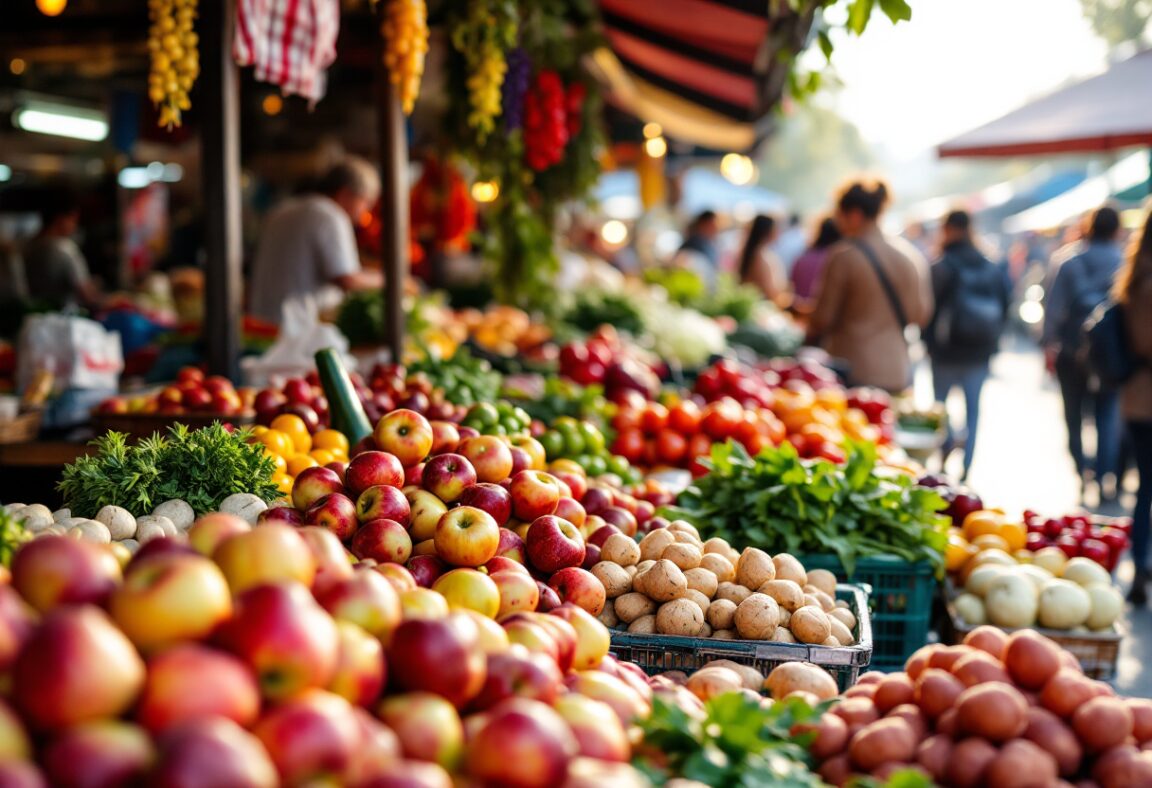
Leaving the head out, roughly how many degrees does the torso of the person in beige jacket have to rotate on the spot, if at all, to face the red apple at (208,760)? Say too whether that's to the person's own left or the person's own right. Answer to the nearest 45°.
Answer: approximately 135° to the person's own left

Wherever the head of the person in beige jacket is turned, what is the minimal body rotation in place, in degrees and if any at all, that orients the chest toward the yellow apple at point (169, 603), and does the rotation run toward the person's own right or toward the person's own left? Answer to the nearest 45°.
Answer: approximately 135° to the person's own left

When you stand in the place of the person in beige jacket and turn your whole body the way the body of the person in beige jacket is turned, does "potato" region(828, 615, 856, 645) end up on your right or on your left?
on your left

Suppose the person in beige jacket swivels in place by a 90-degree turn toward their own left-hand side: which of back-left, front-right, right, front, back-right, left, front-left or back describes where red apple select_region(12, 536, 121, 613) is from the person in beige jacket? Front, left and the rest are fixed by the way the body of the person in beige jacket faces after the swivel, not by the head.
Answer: front-left

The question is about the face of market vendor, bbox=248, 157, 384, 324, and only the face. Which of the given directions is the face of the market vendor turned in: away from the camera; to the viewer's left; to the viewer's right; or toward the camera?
to the viewer's right

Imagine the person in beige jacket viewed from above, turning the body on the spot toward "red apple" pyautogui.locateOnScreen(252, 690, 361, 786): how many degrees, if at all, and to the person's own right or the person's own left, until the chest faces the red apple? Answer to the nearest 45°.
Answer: approximately 135° to the person's own left

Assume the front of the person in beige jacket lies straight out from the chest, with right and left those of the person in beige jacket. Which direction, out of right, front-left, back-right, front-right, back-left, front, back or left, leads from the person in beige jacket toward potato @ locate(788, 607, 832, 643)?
back-left

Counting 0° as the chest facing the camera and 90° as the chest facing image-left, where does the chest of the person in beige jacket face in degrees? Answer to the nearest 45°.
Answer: approximately 135°

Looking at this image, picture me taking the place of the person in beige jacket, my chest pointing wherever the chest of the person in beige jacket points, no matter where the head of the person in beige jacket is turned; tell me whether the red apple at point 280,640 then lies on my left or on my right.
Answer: on my left

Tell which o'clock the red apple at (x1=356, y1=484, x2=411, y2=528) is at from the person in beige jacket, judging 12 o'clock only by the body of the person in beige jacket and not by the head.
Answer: The red apple is roughly at 8 o'clock from the person in beige jacket.

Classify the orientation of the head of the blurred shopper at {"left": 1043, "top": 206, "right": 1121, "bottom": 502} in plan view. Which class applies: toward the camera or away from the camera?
away from the camera

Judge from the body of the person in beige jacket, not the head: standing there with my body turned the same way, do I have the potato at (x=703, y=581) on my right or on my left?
on my left

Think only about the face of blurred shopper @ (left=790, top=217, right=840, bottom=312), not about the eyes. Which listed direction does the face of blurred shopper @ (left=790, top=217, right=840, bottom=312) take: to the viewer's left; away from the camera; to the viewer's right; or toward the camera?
away from the camera
